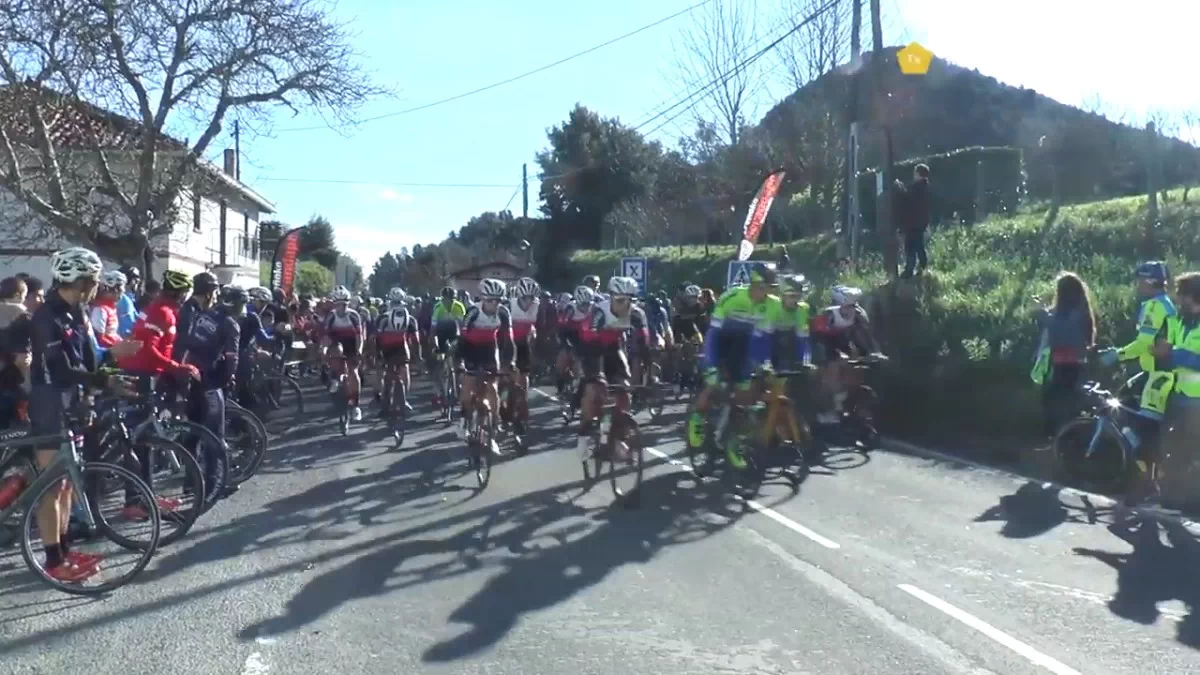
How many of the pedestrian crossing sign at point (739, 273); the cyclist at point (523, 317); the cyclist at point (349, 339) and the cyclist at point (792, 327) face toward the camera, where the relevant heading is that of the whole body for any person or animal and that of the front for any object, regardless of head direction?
4

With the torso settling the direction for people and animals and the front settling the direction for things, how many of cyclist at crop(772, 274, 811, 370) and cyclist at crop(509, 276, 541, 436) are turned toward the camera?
2

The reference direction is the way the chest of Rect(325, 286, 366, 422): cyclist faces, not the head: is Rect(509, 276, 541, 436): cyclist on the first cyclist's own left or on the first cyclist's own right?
on the first cyclist's own left

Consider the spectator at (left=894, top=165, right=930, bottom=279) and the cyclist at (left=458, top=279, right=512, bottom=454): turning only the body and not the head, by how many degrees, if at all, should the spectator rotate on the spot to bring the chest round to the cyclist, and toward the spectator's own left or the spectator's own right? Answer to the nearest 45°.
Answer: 0° — they already face them

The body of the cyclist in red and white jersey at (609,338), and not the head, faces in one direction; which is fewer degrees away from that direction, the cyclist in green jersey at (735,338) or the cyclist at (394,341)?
the cyclist in green jersey

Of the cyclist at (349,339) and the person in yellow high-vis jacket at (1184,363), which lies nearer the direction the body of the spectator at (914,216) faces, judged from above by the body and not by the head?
the cyclist

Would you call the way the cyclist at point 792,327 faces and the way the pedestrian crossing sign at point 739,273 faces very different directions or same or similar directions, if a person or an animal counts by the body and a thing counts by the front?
same or similar directions

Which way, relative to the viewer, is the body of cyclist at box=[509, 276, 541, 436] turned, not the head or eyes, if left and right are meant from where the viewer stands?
facing the viewer

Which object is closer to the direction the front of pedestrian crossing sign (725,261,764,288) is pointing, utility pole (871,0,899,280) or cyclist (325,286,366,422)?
the cyclist

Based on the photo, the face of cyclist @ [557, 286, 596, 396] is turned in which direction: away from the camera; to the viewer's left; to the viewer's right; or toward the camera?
toward the camera

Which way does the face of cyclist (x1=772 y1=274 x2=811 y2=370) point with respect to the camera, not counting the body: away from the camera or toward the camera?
toward the camera

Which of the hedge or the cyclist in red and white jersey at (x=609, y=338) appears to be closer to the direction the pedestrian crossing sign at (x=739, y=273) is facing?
the cyclist in red and white jersey

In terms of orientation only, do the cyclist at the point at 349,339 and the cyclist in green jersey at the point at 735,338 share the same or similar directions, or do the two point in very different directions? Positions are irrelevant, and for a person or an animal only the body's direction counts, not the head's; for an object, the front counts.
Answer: same or similar directions

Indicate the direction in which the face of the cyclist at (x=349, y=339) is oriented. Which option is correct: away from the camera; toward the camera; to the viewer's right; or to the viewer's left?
toward the camera

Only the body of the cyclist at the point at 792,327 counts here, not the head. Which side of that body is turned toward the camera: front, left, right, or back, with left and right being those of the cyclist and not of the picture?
front

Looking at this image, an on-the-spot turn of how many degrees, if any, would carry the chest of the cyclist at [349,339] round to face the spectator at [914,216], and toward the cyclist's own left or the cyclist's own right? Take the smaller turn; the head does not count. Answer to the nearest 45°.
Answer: approximately 90° to the cyclist's own left

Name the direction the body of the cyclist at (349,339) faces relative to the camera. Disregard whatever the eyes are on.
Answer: toward the camera
